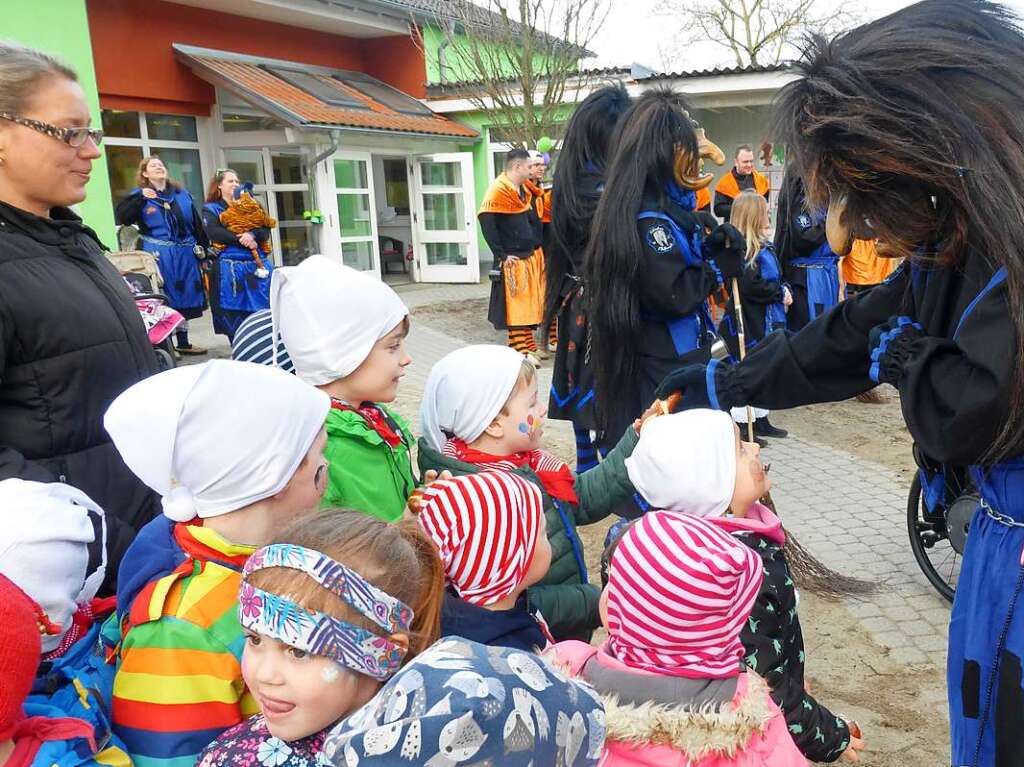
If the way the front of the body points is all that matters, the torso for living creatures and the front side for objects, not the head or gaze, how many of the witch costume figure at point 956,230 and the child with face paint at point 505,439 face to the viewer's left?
1

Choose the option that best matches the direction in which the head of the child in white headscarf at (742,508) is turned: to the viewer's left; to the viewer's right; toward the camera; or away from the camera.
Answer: to the viewer's right

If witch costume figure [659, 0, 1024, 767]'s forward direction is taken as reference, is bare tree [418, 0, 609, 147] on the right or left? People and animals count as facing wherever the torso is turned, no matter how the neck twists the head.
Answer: on its right

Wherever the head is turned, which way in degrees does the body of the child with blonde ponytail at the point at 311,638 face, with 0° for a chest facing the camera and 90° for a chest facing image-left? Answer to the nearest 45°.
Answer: approximately 45°

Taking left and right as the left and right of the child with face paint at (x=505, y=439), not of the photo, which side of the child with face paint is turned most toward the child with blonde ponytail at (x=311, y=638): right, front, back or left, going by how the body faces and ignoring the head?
right

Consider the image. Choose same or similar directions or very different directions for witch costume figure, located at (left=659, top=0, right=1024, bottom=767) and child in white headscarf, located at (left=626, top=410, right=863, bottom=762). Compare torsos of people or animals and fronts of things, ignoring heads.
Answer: very different directions

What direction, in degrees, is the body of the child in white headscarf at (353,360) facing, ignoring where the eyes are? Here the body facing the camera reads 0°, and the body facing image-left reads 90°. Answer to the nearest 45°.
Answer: approximately 270°

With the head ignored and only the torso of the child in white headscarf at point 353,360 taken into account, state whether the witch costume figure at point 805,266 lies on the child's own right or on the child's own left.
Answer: on the child's own left

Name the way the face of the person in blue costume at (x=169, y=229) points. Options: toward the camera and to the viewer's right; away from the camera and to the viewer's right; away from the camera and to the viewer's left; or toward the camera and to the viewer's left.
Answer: toward the camera and to the viewer's right

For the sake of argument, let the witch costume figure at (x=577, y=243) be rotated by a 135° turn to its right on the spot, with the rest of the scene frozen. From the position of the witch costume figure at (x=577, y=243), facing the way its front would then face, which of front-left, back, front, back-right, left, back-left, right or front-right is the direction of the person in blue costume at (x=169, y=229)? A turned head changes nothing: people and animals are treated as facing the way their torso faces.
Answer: right

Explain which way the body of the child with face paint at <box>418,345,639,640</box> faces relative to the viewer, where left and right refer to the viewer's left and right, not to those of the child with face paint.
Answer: facing to the right of the viewer

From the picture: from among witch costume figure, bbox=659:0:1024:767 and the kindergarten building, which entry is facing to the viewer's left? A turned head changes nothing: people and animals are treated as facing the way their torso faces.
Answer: the witch costume figure

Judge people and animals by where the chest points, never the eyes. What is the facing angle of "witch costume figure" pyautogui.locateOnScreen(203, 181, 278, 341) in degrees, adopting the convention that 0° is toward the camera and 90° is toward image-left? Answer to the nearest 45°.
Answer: approximately 315°
